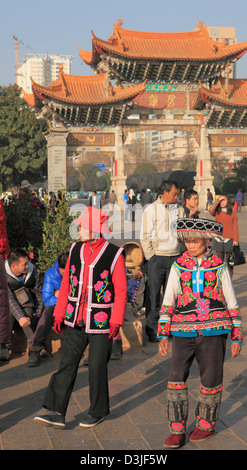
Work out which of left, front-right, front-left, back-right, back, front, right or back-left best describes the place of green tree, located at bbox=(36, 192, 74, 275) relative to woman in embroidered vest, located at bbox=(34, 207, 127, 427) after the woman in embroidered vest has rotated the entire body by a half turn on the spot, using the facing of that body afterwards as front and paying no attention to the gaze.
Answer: front-left

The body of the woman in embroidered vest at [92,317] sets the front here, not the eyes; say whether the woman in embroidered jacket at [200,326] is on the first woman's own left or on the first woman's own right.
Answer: on the first woman's own left

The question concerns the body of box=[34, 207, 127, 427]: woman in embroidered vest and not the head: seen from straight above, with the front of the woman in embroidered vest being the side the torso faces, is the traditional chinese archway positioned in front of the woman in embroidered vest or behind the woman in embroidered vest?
behind

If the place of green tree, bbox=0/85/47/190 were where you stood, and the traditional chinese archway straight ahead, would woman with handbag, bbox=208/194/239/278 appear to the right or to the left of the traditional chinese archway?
right

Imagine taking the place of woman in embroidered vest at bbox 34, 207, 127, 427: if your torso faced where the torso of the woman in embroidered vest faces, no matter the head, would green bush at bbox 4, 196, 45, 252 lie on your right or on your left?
on your right

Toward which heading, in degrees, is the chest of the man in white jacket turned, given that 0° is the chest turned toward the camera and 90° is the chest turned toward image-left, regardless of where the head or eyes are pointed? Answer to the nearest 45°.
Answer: approximately 315°

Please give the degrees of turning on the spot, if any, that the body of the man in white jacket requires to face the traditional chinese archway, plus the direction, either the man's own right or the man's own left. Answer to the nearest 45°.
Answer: approximately 135° to the man's own left

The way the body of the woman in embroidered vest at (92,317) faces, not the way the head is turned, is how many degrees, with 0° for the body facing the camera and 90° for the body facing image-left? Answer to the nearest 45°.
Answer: approximately 45°

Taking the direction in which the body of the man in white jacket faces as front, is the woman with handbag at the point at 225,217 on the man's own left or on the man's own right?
on the man's own left
